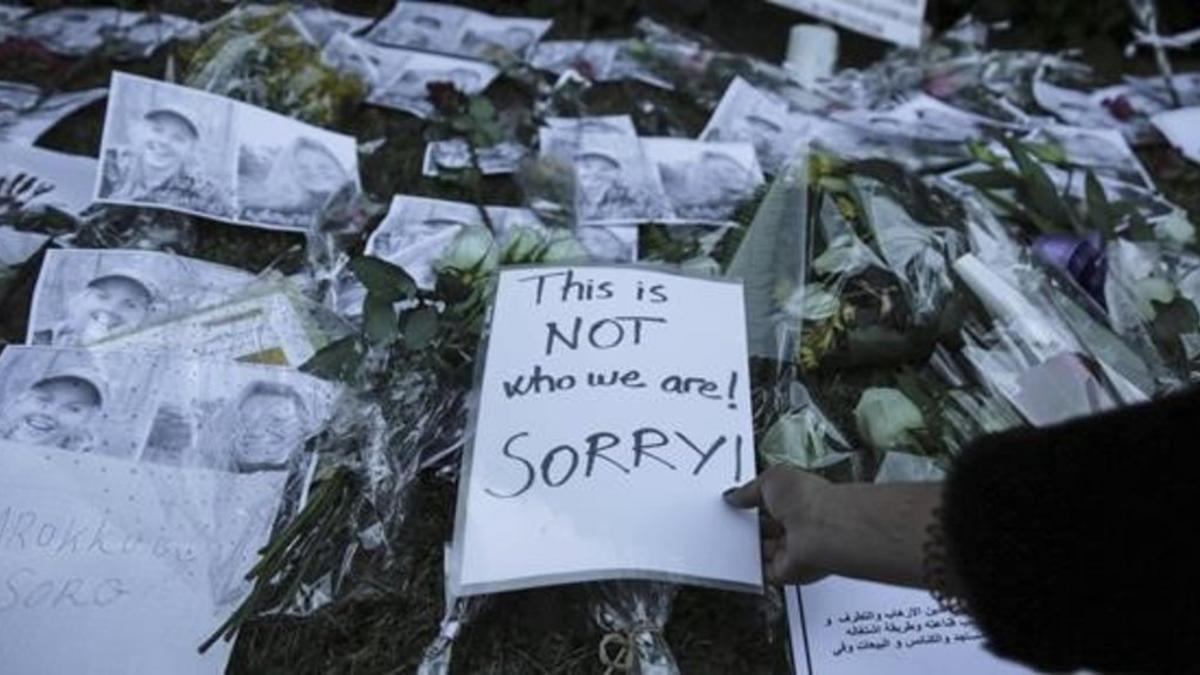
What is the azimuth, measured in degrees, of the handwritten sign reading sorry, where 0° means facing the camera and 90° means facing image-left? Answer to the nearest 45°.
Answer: approximately 0°

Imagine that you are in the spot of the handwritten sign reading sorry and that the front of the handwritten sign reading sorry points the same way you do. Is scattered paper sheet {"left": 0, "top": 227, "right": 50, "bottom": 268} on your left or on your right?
on your right

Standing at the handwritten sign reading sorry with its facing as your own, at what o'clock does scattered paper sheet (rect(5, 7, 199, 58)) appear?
The scattered paper sheet is roughly at 4 o'clock from the handwritten sign reading sorry.
